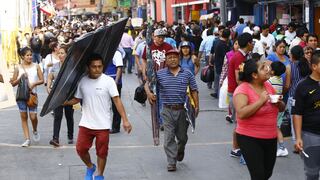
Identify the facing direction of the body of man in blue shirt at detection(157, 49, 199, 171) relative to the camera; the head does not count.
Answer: toward the camera

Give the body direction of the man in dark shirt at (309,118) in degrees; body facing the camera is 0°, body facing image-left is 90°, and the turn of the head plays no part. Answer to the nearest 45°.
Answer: approximately 315°

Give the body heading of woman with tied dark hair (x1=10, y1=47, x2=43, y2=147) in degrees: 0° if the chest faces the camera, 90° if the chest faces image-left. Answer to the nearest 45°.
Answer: approximately 0°

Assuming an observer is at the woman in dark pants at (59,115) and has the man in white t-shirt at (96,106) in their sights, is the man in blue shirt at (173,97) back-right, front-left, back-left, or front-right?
front-left

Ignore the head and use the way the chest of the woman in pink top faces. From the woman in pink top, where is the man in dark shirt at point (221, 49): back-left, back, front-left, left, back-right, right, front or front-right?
back-left

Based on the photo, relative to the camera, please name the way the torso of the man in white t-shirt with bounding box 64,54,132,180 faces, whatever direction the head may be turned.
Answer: toward the camera

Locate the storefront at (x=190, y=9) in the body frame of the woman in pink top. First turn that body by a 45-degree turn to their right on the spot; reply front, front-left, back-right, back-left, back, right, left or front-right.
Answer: back

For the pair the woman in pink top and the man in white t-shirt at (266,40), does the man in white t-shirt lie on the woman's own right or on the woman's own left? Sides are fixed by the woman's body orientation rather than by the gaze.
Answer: on the woman's own left

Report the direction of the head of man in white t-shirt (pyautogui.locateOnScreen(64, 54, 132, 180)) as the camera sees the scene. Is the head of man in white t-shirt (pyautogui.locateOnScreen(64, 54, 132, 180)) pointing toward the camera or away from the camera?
toward the camera

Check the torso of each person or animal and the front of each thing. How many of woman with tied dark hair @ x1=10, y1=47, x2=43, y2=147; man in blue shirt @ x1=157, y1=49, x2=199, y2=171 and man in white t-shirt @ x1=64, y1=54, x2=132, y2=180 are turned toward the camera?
3

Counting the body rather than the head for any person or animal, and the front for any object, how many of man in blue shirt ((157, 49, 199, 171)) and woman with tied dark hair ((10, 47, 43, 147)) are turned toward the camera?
2

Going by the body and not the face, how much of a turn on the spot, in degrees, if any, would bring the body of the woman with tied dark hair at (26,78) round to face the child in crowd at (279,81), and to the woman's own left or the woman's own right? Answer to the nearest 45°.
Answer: approximately 45° to the woman's own left
